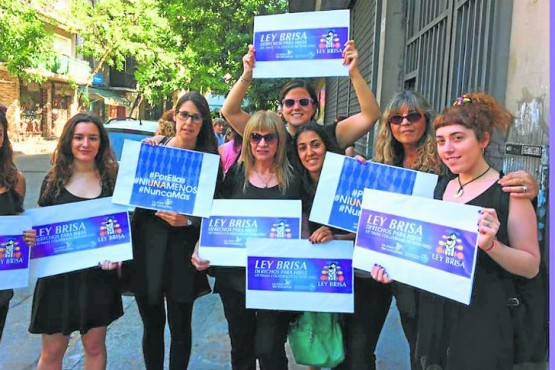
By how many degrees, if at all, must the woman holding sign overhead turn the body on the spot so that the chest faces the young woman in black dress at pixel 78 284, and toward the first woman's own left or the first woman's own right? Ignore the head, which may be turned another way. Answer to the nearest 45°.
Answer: approximately 90° to the first woman's own right

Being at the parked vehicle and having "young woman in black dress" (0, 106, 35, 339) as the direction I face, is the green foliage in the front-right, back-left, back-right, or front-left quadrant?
back-right

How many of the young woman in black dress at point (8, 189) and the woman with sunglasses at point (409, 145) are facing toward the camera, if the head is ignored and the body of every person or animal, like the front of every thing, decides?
2

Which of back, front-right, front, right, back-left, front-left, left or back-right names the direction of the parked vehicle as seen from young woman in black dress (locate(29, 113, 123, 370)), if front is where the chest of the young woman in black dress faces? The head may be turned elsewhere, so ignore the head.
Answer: back

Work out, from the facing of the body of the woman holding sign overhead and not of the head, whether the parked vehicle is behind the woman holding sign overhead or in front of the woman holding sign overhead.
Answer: behind

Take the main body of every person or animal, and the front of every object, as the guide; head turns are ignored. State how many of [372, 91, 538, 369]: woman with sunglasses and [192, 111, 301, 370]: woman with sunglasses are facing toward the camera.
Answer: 2

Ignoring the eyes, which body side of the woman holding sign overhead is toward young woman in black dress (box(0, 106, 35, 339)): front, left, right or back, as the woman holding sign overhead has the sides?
right

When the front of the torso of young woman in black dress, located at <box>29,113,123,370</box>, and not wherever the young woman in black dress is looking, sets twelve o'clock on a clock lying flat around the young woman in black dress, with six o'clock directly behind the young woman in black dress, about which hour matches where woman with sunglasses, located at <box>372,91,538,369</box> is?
The woman with sunglasses is roughly at 10 o'clock from the young woman in black dress.

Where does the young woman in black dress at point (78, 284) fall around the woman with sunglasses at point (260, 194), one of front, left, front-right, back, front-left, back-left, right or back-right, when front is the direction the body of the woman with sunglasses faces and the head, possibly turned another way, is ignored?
right

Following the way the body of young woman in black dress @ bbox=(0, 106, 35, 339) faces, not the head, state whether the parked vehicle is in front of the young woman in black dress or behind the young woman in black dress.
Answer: behind
